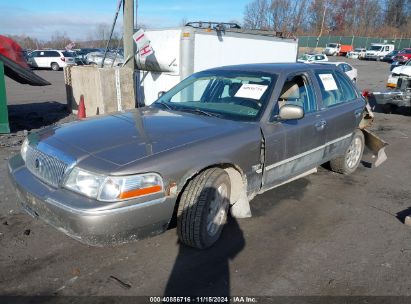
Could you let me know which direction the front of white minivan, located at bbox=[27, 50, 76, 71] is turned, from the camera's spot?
facing away from the viewer and to the left of the viewer

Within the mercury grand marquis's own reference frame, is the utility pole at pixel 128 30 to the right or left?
on its right

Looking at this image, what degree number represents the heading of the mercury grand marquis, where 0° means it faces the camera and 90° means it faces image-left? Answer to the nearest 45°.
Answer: approximately 45°

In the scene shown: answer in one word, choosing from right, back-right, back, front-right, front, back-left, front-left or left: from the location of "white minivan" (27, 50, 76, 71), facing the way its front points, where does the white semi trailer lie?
back-left

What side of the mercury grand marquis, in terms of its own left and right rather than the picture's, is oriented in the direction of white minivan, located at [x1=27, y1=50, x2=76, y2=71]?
right

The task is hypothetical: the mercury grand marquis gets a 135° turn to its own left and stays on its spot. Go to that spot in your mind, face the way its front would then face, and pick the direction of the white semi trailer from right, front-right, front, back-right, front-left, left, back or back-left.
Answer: left

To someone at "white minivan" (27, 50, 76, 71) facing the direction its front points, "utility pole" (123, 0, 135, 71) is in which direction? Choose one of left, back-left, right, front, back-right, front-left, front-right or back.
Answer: back-left

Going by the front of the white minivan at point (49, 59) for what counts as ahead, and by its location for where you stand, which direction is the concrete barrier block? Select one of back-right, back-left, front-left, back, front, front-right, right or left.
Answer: back-left
